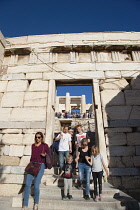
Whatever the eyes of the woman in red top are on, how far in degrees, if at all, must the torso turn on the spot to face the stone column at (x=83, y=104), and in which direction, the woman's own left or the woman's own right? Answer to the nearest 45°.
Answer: approximately 135° to the woman's own right

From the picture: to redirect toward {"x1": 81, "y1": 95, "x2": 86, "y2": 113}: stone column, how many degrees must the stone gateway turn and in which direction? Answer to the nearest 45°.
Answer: approximately 180°

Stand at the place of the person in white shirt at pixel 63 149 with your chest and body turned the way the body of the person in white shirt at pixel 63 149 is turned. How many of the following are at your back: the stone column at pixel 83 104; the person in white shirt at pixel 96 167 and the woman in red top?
1

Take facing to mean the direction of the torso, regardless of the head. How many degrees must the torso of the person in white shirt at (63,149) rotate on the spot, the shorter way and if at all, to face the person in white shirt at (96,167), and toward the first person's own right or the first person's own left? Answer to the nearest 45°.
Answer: approximately 45° to the first person's own left

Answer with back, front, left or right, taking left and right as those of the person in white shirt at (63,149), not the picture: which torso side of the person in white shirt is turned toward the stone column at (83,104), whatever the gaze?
back

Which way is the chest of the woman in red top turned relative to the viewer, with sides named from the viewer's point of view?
facing the viewer and to the left of the viewer

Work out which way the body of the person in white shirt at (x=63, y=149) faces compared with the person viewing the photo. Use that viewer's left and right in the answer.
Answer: facing the viewer

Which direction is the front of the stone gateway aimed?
toward the camera
